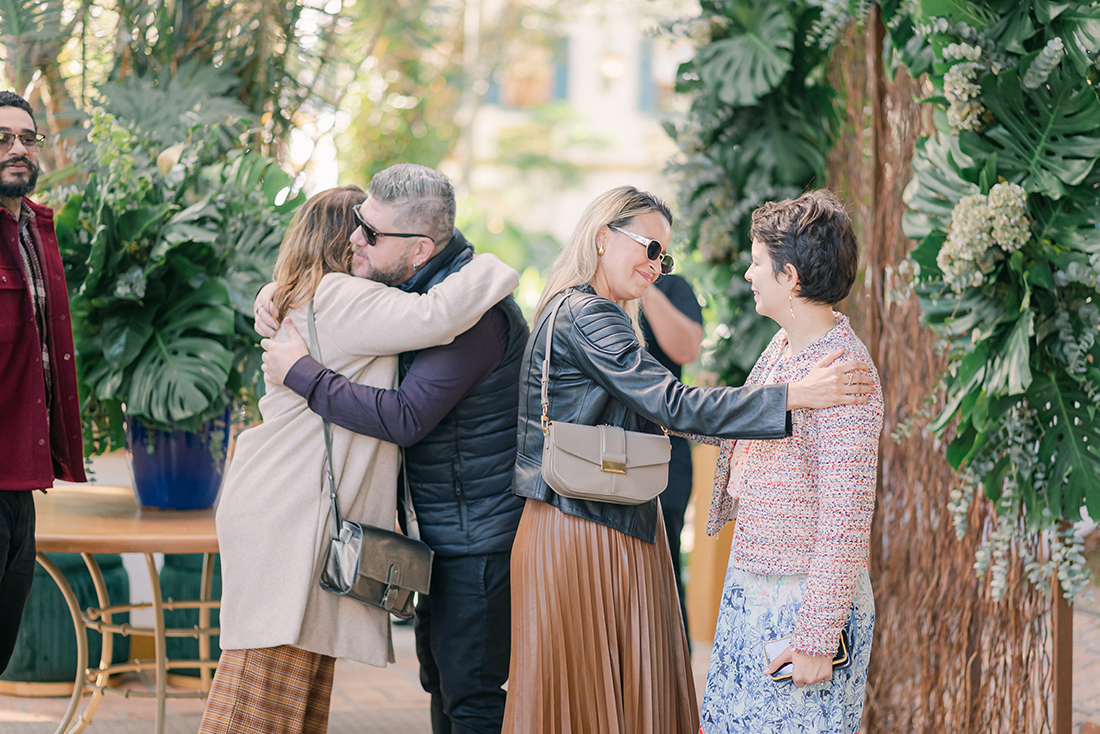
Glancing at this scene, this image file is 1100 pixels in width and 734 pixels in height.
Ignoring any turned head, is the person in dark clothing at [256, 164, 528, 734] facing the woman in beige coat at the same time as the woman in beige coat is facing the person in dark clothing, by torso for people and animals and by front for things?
yes

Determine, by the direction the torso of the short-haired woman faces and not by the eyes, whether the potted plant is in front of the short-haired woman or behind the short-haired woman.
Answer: in front

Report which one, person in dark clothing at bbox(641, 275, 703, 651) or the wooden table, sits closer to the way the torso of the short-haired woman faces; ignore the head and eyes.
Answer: the wooden table

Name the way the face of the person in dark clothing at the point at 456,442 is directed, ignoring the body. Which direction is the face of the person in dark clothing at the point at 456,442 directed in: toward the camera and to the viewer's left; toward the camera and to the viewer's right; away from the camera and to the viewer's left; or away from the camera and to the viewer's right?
toward the camera and to the viewer's left

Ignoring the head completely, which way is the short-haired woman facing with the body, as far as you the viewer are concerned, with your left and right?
facing to the left of the viewer

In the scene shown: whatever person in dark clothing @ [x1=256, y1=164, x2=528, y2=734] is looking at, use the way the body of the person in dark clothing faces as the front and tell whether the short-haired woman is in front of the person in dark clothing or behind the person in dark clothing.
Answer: behind

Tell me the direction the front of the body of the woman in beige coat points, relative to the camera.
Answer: to the viewer's right

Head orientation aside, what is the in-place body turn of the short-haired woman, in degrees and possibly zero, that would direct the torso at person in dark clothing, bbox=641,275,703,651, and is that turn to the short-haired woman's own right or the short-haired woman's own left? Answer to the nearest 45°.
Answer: approximately 90° to the short-haired woman's own right

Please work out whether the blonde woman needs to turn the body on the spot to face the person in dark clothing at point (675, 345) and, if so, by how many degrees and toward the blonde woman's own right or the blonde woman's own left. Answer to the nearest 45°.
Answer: approximately 90° to the blonde woman's own left

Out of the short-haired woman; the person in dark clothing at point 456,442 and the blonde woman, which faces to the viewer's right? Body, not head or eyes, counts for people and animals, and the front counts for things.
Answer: the blonde woman

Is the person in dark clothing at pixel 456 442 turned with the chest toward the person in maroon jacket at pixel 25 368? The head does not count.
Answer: yes

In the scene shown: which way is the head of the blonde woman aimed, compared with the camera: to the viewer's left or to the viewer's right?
to the viewer's right

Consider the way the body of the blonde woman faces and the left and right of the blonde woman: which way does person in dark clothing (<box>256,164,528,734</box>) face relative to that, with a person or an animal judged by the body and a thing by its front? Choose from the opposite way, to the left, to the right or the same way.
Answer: the opposite way

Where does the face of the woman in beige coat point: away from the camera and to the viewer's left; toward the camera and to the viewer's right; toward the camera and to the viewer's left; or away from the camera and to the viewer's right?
away from the camera and to the viewer's right

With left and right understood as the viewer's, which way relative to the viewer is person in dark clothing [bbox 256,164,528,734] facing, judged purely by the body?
facing to the left of the viewer

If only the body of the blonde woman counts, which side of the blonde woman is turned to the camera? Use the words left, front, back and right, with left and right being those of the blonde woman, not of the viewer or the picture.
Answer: right
